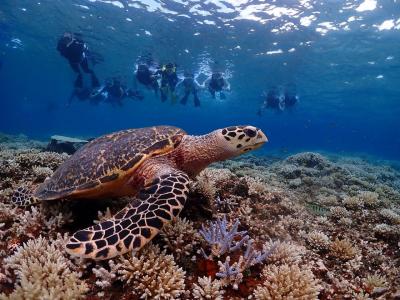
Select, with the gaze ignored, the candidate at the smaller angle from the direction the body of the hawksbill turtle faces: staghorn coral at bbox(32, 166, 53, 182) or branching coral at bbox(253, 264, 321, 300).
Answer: the branching coral

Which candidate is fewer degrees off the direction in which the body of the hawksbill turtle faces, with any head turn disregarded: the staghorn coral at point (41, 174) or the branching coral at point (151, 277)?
the branching coral

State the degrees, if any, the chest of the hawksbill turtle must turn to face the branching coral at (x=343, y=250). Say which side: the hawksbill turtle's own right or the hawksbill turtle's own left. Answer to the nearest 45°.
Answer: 0° — it already faces it

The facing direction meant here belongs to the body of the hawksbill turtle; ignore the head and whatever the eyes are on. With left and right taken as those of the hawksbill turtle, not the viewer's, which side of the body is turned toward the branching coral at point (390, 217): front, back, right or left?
front

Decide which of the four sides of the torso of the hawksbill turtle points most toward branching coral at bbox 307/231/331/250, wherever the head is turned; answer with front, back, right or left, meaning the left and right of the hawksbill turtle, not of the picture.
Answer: front

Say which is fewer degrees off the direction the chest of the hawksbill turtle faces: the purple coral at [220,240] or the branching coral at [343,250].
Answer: the branching coral

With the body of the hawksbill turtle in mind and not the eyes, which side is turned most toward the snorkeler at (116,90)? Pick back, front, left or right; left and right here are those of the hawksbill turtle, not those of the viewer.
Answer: left

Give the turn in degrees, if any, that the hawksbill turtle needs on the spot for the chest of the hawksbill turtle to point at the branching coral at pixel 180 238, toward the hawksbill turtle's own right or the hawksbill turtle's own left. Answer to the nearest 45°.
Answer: approximately 45° to the hawksbill turtle's own right

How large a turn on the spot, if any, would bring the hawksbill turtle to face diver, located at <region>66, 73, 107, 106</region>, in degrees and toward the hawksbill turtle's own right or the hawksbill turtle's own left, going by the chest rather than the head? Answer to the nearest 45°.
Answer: approximately 90° to the hawksbill turtle's own left

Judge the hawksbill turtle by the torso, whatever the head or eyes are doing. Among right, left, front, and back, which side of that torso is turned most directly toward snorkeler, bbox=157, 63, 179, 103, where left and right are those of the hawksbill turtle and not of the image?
left

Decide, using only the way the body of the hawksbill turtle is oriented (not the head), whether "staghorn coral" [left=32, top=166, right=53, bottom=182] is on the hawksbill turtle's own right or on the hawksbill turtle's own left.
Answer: on the hawksbill turtle's own left

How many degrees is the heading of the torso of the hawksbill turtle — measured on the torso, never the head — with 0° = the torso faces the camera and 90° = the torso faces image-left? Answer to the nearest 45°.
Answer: approximately 270°

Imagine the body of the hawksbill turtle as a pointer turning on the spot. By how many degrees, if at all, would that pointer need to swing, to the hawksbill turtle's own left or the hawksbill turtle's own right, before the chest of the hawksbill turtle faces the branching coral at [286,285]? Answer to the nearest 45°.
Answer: approximately 45° to the hawksbill turtle's own right
